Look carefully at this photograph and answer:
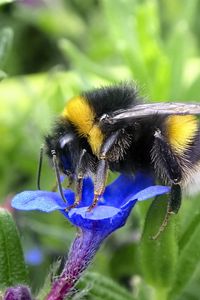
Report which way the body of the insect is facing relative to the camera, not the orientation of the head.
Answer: to the viewer's left

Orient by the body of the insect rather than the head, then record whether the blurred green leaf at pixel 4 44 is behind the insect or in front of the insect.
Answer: in front
